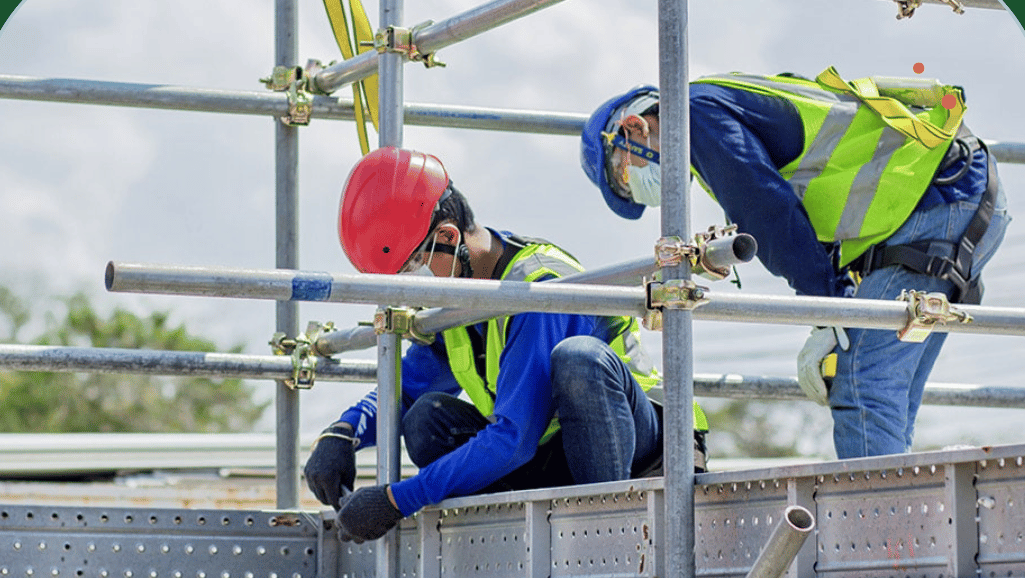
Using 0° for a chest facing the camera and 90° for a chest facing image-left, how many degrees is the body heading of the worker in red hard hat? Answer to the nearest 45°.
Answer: approximately 45°

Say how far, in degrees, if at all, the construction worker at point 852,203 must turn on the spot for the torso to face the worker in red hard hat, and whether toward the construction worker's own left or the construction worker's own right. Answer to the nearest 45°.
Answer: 0° — they already face them

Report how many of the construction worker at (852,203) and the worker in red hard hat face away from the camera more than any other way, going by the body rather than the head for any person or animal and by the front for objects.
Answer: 0

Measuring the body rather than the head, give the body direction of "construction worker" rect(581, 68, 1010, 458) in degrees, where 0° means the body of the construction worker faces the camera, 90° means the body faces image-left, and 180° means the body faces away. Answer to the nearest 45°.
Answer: approximately 90°

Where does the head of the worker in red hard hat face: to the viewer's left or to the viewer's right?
to the viewer's left
